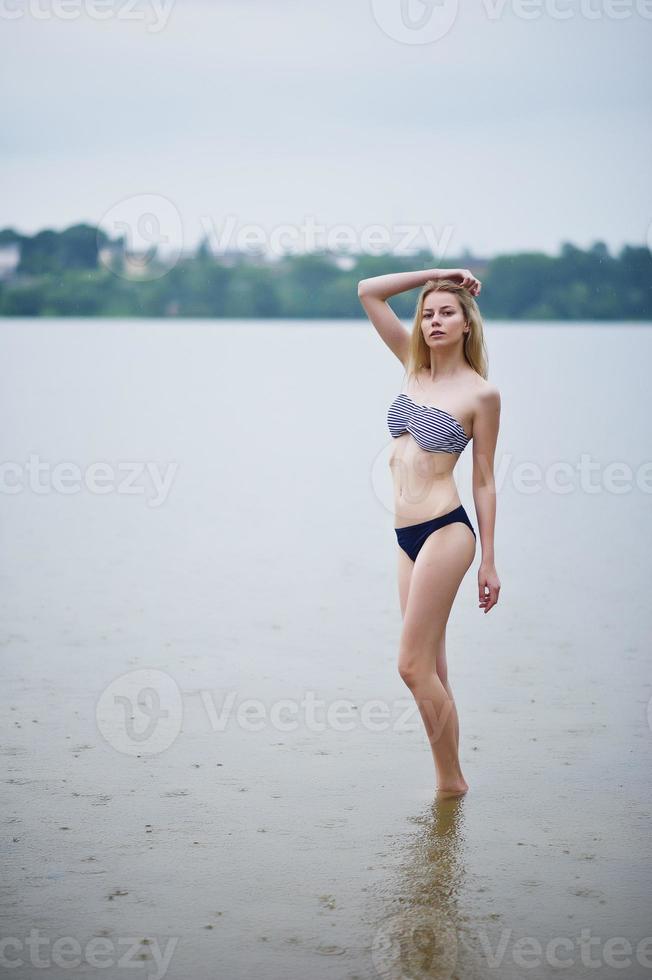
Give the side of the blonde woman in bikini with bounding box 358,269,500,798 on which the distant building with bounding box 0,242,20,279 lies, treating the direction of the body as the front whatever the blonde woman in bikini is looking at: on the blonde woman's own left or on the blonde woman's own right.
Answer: on the blonde woman's own right

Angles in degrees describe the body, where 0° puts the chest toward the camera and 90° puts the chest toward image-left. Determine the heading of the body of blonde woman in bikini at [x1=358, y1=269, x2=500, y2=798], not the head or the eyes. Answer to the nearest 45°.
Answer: approximately 45°
